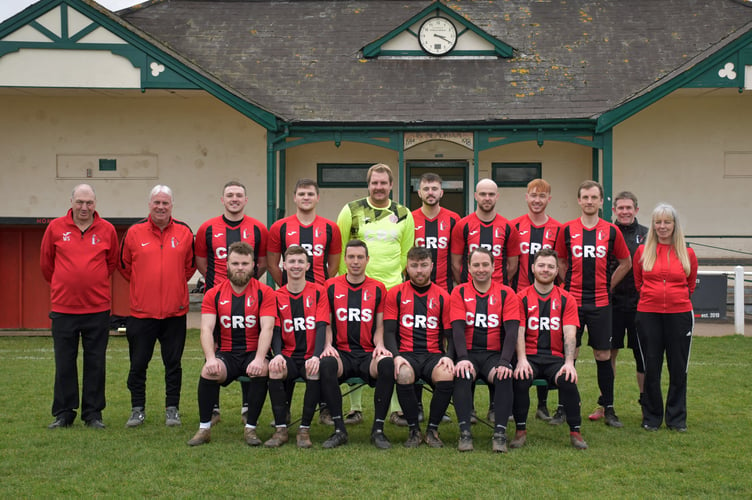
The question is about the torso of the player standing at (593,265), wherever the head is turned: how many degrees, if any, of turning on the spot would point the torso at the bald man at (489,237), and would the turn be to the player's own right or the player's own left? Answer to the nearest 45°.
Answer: approximately 90° to the player's own right

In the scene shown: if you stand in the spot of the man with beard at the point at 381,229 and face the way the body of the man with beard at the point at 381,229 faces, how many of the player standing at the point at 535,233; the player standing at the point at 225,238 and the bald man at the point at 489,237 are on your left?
2

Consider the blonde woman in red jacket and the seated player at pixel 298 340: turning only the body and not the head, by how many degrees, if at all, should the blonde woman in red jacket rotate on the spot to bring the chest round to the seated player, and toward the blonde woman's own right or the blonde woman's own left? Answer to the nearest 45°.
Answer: approximately 45° to the blonde woman's own right

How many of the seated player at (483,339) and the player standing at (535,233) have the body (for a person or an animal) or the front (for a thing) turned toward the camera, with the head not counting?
2

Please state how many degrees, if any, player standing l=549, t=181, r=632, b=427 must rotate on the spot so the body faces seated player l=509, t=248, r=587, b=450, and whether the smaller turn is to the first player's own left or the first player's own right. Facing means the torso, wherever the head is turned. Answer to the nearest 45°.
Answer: approximately 45° to the first player's own right

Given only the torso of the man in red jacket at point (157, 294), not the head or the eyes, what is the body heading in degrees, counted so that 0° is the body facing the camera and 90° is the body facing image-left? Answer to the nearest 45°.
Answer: approximately 0°

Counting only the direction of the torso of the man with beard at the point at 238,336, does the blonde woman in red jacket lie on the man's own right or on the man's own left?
on the man's own left
